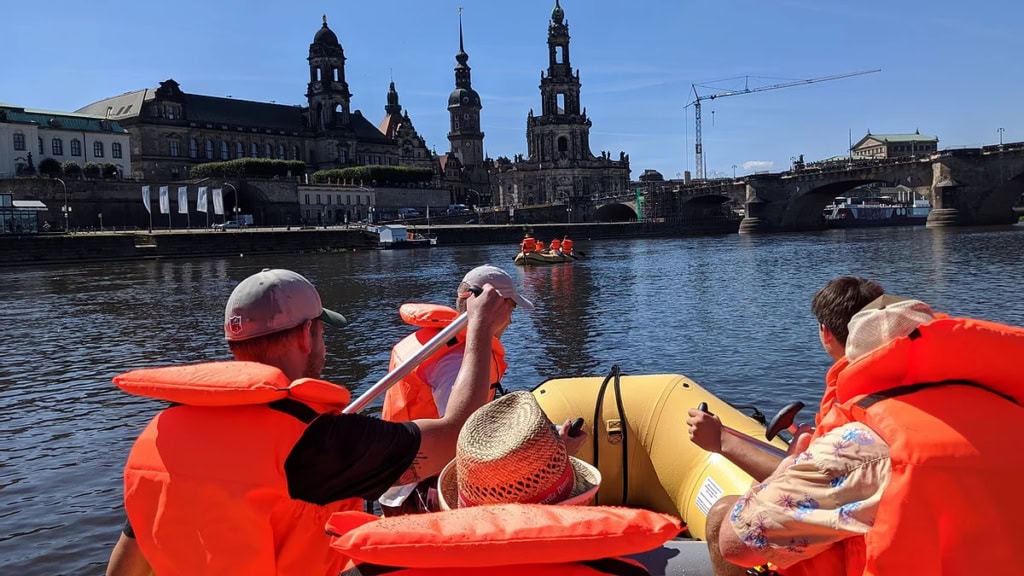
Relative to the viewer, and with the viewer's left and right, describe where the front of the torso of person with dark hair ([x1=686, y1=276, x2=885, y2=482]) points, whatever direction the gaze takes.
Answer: facing away from the viewer and to the left of the viewer

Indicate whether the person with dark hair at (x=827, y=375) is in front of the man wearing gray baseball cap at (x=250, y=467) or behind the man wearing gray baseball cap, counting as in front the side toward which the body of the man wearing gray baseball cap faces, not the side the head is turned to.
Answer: in front

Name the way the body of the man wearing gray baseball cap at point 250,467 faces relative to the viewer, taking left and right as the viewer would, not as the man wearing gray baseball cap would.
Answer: facing away from the viewer and to the right of the viewer

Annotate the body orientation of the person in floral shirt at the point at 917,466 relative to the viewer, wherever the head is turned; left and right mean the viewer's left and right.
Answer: facing away from the viewer and to the left of the viewer

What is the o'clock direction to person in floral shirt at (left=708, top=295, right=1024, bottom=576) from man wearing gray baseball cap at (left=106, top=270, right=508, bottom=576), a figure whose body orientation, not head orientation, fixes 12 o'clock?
The person in floral shirt is roughly at 2 o'clock from the man wearing gray baseball cap.

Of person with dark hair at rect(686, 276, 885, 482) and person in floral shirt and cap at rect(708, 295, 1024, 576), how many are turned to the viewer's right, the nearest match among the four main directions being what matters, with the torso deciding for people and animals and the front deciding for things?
0

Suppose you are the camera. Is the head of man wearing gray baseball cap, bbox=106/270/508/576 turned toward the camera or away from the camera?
away from the camera

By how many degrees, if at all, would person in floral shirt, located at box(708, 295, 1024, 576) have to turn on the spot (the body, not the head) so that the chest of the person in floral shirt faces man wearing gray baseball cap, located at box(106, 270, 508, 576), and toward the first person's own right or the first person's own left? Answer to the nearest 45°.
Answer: approximately 45° to the first person's own left

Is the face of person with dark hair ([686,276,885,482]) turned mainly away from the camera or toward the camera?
away from the camera

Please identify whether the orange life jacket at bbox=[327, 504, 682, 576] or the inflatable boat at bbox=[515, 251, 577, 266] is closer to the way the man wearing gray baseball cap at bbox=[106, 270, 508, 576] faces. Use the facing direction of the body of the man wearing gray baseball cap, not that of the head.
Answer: the inflatable boat
